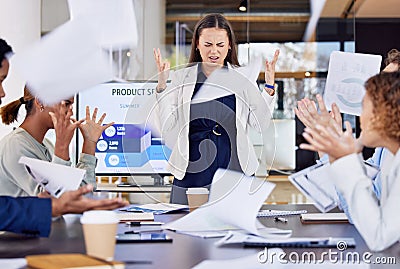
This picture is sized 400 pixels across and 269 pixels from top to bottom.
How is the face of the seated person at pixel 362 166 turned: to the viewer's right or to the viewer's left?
to the viewer's left

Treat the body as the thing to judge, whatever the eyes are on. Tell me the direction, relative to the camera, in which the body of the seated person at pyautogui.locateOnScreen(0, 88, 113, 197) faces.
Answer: to the viewer's right

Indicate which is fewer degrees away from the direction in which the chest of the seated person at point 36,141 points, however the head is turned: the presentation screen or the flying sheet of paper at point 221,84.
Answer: the flying sheet of paper

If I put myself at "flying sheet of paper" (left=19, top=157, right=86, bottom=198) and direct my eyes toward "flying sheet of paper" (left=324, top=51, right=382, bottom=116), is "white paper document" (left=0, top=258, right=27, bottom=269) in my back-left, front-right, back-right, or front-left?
back-right

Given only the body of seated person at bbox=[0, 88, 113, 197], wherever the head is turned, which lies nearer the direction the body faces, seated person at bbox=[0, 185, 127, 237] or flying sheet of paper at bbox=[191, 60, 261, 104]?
the flying sheet of paper

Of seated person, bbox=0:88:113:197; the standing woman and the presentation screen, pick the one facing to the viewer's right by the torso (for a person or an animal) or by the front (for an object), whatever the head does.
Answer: the seated person

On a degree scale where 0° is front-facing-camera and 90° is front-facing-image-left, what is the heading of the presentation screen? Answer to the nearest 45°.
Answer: approximately 0°

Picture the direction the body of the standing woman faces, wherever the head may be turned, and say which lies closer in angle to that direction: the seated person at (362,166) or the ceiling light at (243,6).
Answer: the seated person
